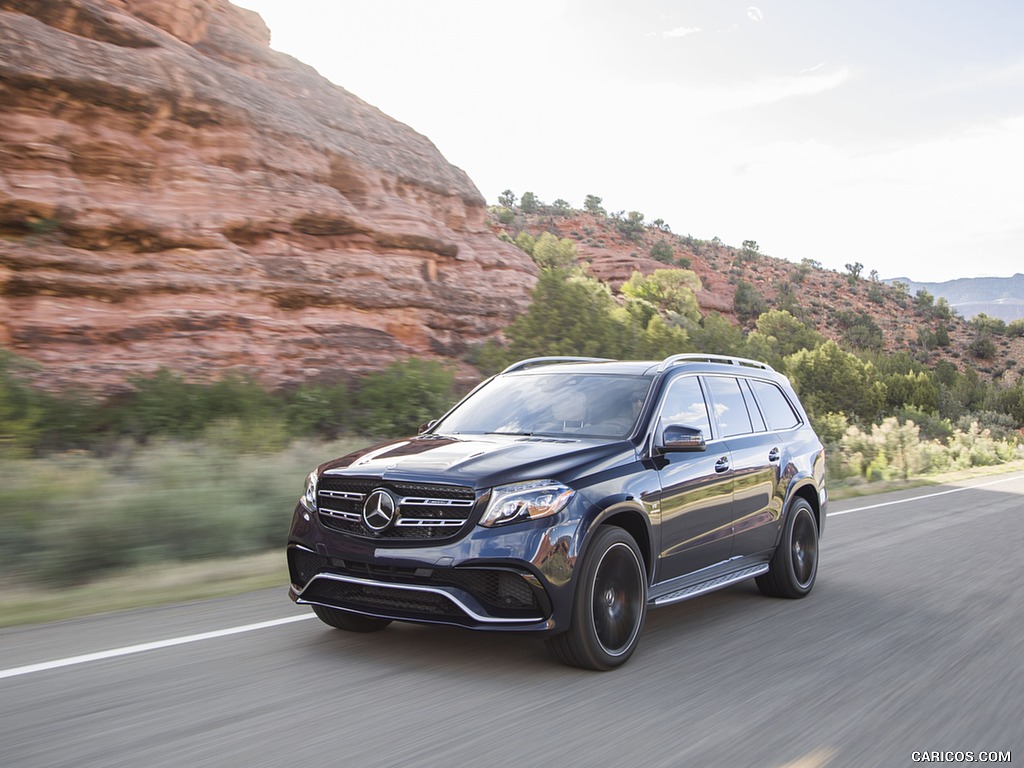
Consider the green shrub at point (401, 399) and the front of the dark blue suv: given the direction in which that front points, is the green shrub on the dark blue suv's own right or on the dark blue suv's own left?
on the dark blue suv's own right

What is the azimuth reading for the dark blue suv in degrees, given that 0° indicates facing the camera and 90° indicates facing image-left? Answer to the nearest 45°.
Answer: approximately 45°
